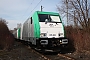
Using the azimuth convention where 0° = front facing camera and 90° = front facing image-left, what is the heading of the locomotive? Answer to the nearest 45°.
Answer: approximately 315°
